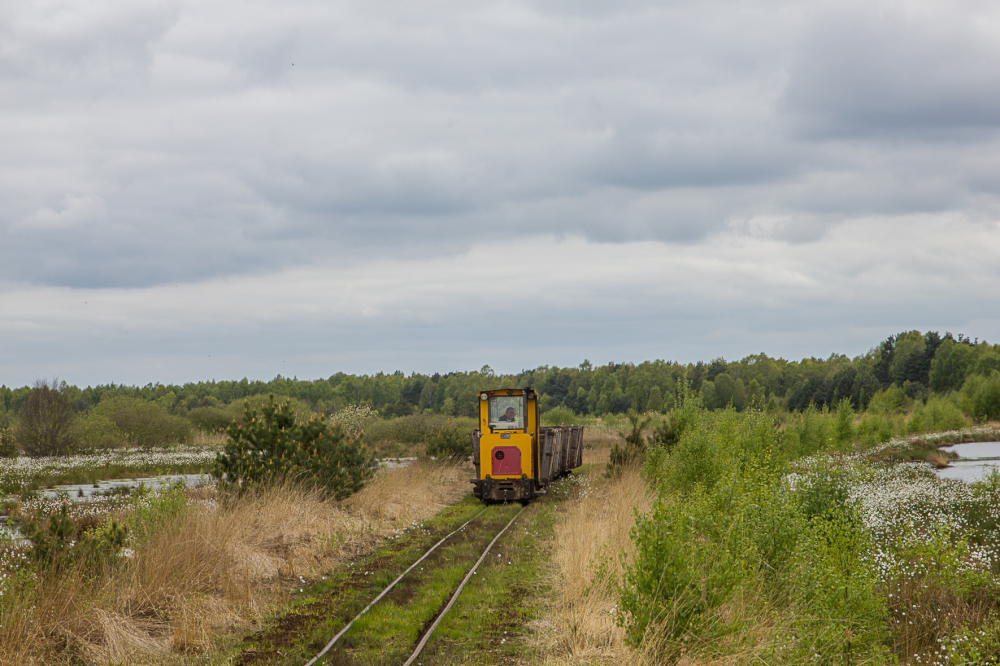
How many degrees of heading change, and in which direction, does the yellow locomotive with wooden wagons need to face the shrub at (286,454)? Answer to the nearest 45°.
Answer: approximately 45° to its right

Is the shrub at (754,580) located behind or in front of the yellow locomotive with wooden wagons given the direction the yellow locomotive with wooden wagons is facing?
in front

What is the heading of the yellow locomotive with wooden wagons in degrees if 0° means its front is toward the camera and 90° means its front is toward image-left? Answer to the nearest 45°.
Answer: approximately 0°

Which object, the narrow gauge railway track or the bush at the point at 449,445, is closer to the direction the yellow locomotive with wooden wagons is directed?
the narrow gauge railway track

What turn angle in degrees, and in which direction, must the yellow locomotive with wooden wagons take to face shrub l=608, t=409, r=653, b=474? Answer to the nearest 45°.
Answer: approximately 135° to its left

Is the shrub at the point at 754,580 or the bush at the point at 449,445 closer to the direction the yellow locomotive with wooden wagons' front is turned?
the shrub

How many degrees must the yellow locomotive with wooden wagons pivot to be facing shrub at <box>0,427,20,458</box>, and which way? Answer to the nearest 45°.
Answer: approximately 135° to its right

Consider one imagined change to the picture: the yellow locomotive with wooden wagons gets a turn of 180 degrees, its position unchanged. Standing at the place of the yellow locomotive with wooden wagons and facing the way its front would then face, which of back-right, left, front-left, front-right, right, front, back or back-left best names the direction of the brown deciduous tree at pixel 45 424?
front-left

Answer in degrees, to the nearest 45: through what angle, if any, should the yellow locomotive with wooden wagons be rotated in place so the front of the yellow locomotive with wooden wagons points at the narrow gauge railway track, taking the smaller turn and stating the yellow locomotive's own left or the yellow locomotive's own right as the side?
0° — it already faces it
